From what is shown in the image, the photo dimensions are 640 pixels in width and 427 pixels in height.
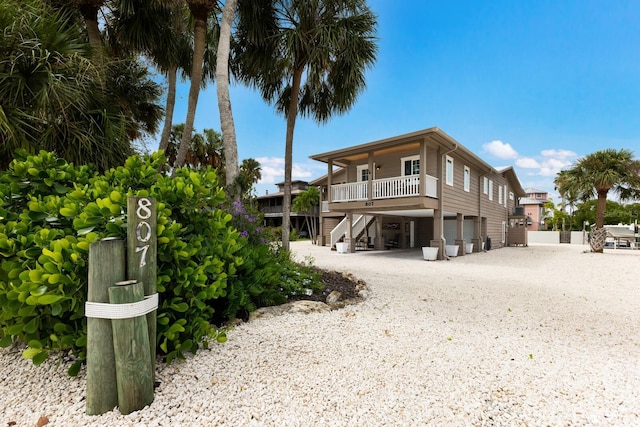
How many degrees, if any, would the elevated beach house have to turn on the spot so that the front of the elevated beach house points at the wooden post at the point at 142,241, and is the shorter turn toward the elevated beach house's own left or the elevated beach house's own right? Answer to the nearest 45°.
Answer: approximately 45° to the elevated beach house's own left

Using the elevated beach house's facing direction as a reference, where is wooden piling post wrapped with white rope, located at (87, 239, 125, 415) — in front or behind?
in front

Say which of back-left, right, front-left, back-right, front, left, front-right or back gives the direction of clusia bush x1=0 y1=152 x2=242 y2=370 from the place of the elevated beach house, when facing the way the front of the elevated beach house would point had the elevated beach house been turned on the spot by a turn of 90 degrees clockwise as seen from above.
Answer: back-left

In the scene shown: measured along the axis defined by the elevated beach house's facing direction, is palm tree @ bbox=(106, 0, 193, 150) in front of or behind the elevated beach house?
in front

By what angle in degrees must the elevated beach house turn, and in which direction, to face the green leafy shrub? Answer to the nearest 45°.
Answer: approximately 45° to its left

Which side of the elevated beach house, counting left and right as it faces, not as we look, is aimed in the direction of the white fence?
back

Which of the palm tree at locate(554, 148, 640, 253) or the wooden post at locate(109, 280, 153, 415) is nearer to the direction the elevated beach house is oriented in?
the wooden post

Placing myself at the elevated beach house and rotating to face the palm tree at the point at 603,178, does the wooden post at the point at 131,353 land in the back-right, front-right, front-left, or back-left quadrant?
back-right

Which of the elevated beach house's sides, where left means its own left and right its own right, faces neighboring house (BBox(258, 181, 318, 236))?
right

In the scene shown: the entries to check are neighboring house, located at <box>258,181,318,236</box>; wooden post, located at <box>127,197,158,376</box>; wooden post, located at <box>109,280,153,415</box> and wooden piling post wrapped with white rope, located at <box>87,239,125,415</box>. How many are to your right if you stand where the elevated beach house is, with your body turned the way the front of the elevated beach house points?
1

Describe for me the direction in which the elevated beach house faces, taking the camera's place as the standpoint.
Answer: facing the viewer and to the left of the viewer
